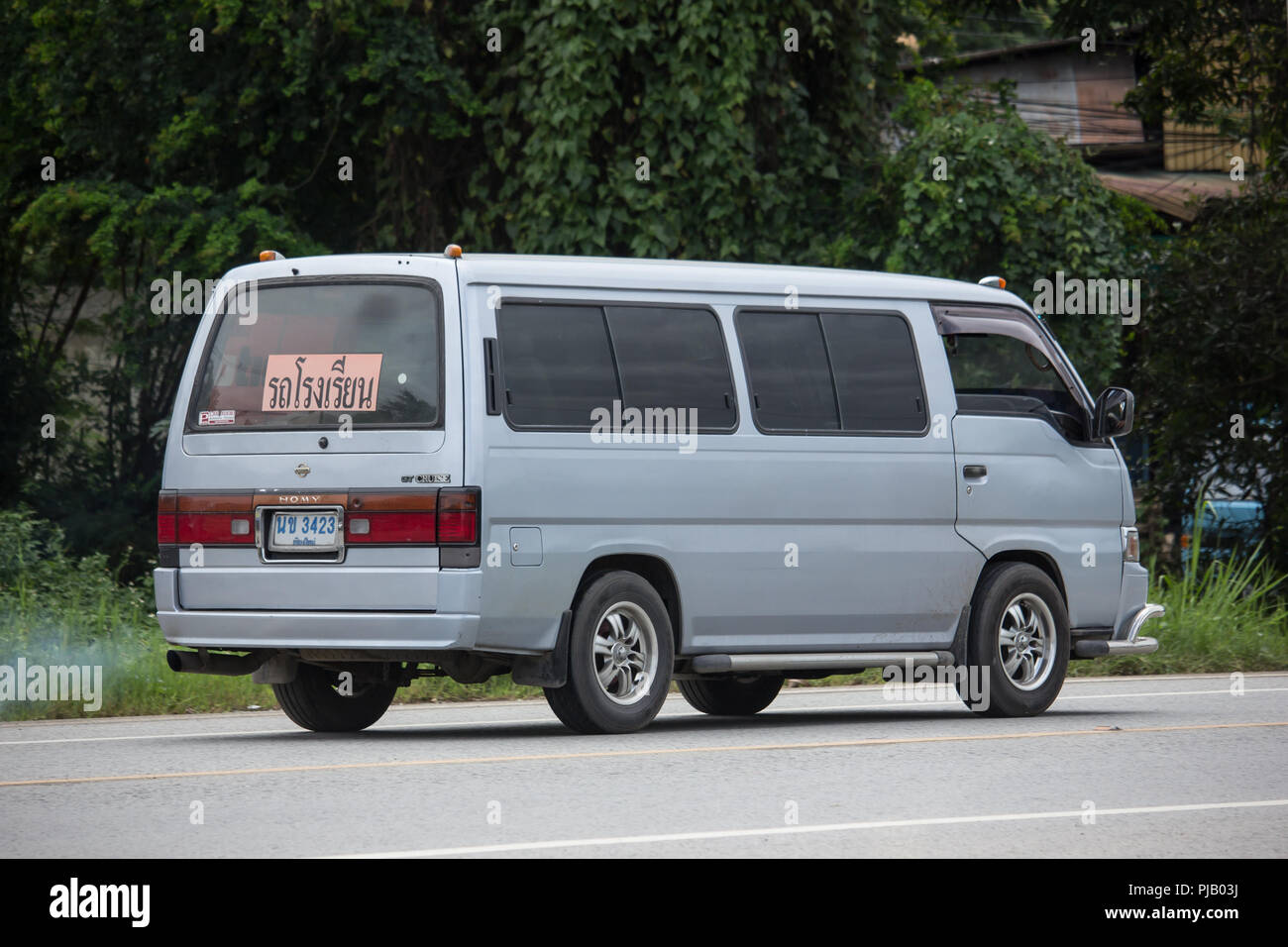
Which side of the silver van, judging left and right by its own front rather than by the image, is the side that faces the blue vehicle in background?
front

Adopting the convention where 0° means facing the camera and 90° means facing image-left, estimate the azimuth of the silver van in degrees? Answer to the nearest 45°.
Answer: approximately 225°
